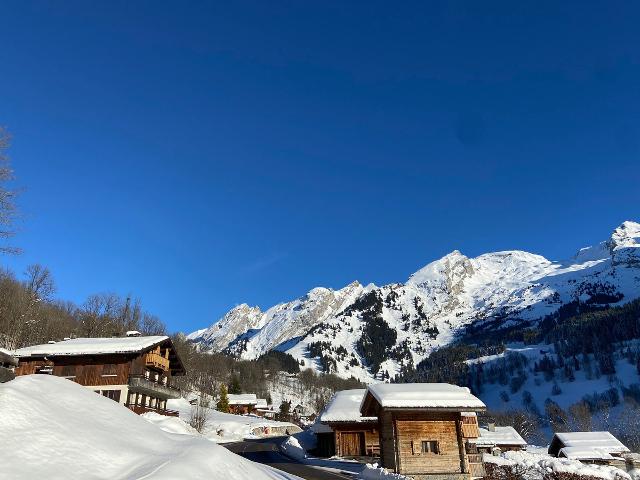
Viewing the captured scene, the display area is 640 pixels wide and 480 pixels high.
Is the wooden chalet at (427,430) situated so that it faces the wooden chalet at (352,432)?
no

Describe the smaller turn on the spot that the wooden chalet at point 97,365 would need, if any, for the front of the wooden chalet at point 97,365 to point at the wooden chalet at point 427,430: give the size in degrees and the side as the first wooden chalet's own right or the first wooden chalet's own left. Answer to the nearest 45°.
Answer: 0° — it already faces it

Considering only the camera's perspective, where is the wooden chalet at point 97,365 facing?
facing the viewer and to the right of the viewer

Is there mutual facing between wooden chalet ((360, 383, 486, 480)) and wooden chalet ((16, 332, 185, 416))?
no

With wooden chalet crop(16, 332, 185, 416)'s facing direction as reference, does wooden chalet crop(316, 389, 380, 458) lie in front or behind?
in front

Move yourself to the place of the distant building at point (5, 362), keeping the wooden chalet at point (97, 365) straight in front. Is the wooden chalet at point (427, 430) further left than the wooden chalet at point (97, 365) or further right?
right

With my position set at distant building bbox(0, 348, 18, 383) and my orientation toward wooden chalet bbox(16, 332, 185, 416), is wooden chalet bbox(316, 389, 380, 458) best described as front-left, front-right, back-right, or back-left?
front-right

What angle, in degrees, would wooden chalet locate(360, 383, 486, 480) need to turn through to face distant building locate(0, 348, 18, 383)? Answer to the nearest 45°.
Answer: approximately 135° to its right

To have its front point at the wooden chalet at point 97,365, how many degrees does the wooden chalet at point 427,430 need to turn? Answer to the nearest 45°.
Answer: approximately 180°

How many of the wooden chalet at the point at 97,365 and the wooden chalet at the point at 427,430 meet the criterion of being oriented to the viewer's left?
0
